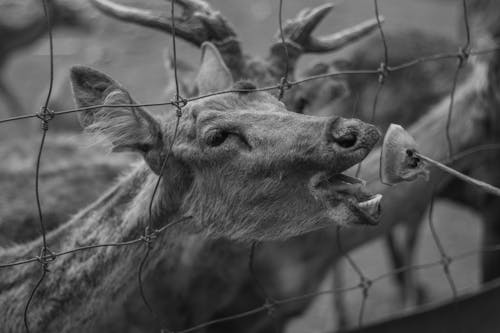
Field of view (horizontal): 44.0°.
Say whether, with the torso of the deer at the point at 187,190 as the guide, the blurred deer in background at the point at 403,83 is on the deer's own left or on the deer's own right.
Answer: on the deer's own left

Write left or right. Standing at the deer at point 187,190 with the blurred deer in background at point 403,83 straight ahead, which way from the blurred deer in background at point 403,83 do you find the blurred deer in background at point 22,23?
left

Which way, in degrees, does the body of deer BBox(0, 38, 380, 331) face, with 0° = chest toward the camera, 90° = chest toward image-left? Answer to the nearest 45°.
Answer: approximately 270°

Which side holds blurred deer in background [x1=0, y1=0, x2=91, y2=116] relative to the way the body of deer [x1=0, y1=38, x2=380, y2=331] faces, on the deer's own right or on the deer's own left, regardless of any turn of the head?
on the deer's own left
